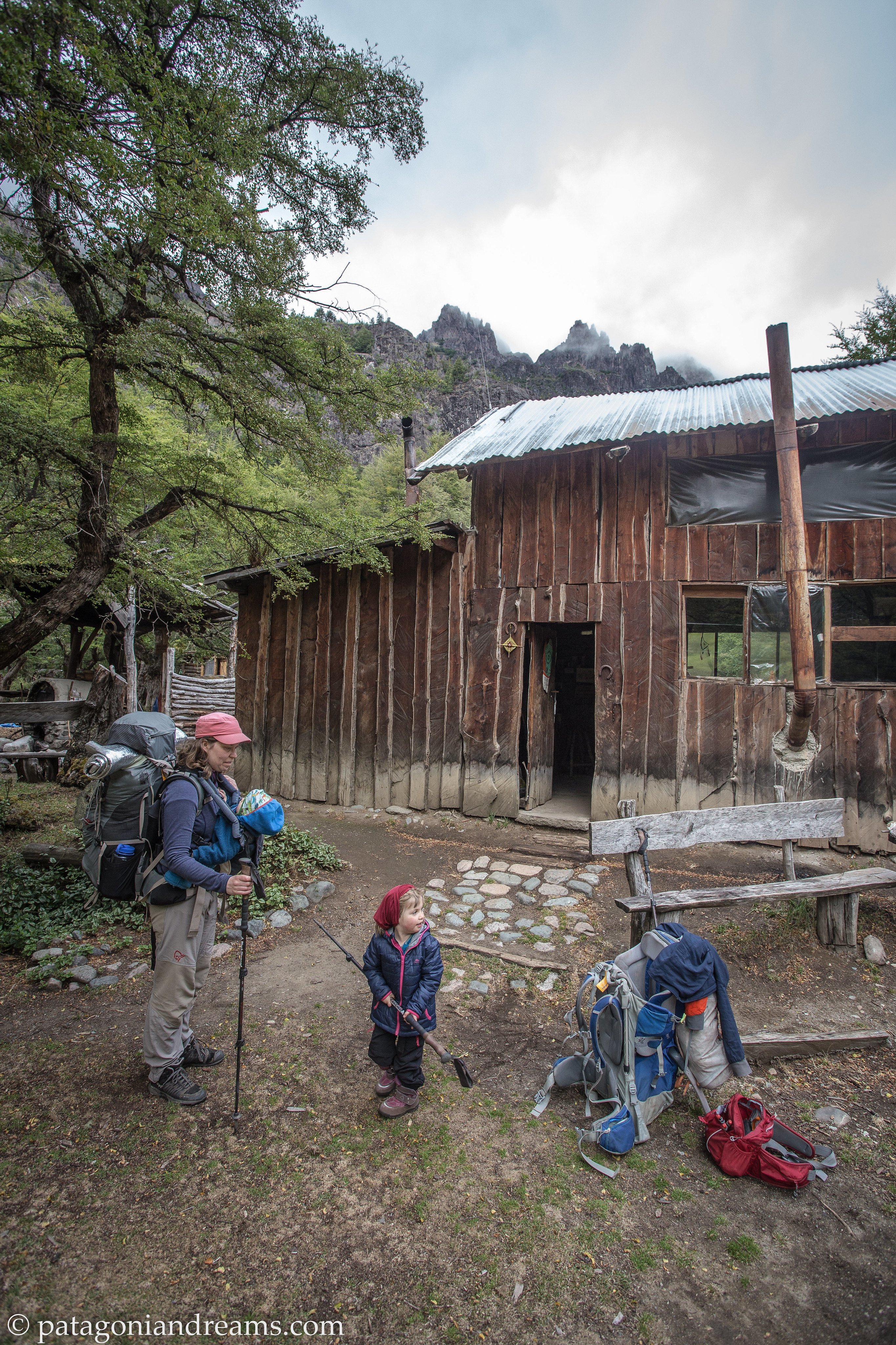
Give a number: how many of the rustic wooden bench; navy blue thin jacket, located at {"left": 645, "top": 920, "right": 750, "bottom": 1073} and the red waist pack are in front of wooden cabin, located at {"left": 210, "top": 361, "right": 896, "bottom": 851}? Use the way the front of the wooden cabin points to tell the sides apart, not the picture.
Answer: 3

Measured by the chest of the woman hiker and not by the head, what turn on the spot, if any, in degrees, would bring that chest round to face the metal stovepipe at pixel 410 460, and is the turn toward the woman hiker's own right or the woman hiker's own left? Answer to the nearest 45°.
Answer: approximately 45° to the woman hiker's own left

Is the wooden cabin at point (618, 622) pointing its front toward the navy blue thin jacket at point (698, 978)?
yes

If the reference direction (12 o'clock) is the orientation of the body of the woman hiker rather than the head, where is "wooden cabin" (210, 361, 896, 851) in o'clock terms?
The wooden cabin is roughly at 11 o'clock from the woman hiker.

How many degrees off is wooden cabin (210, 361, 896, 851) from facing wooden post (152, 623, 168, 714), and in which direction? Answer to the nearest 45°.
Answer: approximately 90° to its right

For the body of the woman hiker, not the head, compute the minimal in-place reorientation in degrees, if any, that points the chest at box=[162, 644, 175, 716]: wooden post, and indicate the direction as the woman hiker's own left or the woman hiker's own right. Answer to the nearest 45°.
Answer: approximately 90° to the woman hiker's own left

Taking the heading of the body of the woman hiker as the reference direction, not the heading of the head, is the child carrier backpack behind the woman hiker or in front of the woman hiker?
in front

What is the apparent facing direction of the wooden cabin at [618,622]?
toward the camera

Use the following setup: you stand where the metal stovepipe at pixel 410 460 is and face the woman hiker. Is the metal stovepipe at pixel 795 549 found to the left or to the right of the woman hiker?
left

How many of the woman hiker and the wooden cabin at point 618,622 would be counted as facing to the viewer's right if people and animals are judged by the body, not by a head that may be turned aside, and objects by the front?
1

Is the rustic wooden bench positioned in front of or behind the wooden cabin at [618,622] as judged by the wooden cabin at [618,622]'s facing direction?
in front

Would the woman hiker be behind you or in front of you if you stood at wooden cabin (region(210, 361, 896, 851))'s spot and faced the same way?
in front

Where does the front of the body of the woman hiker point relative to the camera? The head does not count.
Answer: to the viewer's right
